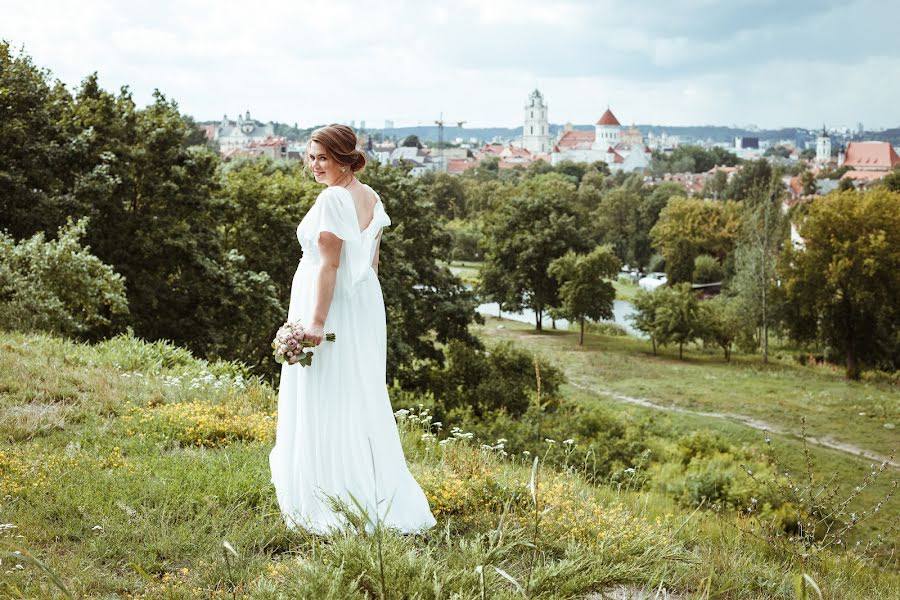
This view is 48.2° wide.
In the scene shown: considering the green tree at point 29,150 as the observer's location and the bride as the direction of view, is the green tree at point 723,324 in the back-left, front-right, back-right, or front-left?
back-left

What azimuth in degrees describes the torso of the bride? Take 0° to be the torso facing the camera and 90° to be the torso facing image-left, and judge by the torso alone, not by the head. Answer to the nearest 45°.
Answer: approximately 135°

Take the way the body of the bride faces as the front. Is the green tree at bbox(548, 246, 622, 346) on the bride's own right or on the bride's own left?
on the bride's own right

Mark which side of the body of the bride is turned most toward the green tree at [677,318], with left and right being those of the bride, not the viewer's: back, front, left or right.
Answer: right

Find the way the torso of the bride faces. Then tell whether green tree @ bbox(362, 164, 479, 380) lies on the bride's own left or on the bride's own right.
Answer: on the bride's own right

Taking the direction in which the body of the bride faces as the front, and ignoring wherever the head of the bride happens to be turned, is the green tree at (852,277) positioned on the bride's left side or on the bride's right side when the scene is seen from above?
on the bride's right side

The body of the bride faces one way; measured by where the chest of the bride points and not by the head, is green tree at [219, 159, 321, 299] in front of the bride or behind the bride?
in front

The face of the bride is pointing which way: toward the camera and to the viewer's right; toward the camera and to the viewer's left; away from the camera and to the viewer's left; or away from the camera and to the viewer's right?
toward the camera and to the viewer's left

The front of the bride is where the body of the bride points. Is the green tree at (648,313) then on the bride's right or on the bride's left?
on the bride's right
